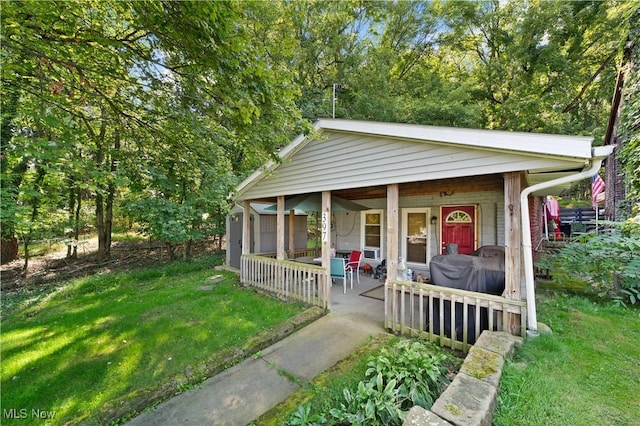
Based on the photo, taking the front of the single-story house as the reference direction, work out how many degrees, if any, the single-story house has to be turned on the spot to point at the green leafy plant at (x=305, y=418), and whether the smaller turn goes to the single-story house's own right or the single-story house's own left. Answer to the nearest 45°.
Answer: approximately 45° to the single-story house's own left

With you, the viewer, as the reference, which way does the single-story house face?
facing the viewer and to the left of the viewer

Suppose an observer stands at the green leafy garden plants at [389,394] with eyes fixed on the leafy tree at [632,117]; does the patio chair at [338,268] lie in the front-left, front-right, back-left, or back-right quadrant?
front-left

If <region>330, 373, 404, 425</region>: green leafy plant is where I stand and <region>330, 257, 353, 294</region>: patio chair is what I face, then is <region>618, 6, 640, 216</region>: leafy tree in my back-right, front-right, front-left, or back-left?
front-right

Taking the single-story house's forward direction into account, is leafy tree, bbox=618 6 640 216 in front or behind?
behind

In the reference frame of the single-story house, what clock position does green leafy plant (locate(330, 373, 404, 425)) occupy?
The green leafy plant is roughly at 11 o'clock from the single-story house.
